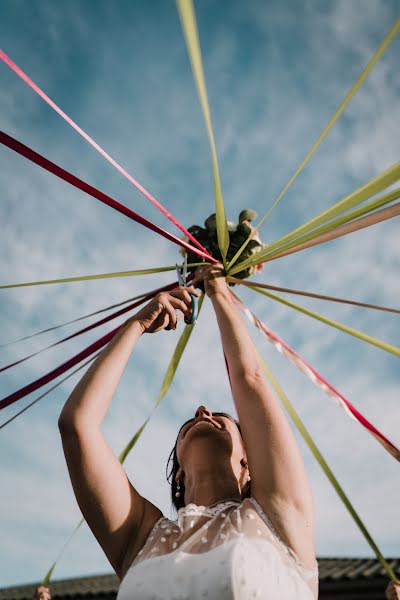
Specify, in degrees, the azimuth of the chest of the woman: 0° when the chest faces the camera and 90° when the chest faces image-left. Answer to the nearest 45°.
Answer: approximately 0°
